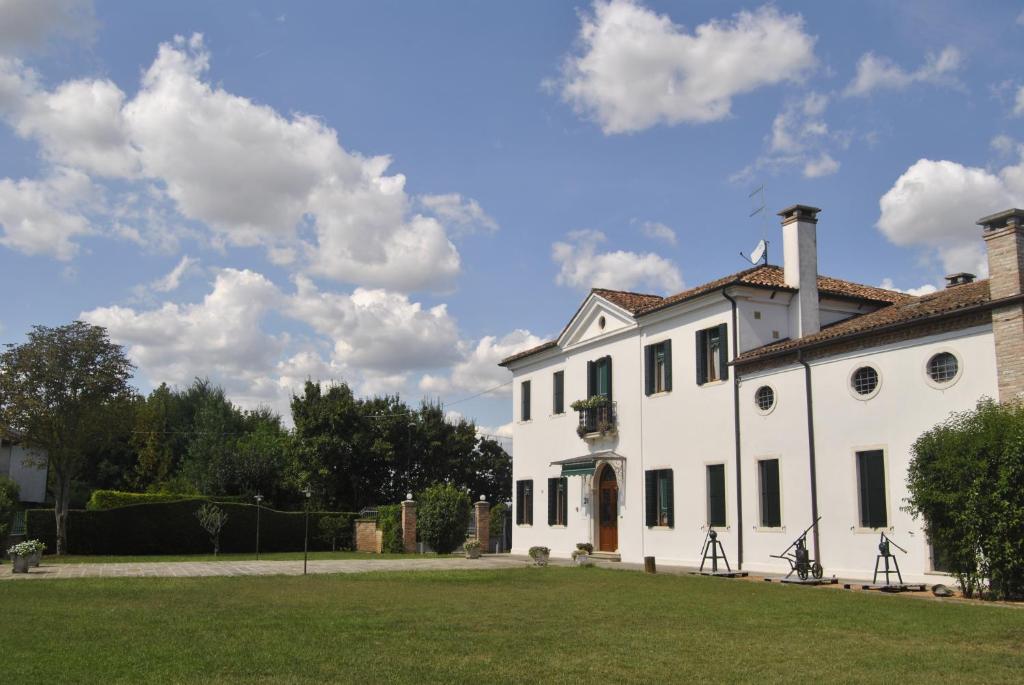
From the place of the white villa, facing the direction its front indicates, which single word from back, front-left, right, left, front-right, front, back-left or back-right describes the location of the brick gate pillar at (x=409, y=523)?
right

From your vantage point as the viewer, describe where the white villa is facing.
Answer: facing the viewer and to the left of the viewer

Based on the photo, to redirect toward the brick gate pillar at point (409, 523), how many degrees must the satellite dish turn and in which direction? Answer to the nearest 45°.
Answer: approximately 90° to its right

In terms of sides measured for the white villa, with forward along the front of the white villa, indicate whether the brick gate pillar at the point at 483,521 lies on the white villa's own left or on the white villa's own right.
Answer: on the white villa's own right

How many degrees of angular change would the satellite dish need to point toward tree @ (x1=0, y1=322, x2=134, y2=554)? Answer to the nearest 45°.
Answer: approximately 45° to its right

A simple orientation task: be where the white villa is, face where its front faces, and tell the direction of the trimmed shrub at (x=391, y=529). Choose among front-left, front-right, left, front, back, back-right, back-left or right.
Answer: right
